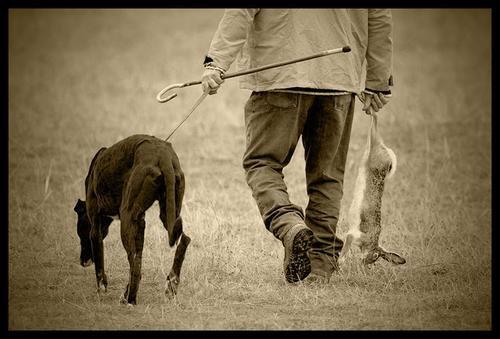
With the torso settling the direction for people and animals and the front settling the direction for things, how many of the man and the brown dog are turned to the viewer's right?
0

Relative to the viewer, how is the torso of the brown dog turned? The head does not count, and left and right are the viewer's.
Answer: facing away from the viewer and to the left of the viewer

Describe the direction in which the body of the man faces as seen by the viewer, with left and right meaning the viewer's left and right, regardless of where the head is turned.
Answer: facing away from the viewer

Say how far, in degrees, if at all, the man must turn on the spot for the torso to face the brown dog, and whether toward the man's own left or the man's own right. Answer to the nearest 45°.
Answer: approximately 135° to the man's own left

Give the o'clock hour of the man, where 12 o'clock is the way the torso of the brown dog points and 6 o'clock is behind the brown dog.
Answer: The man is roughly at 4 o'clock from the brown dog.
